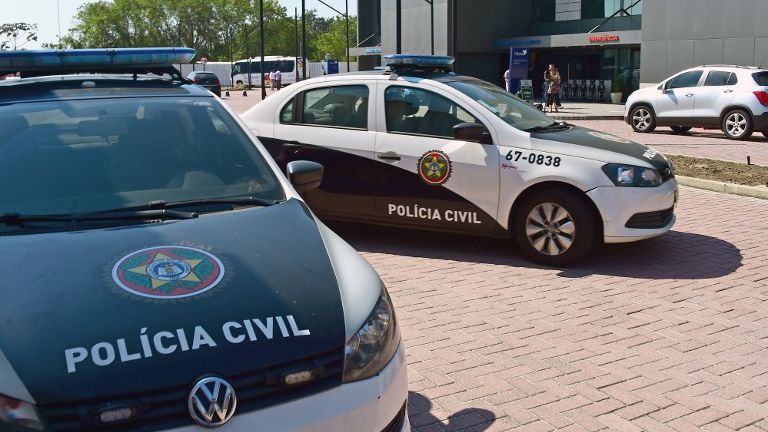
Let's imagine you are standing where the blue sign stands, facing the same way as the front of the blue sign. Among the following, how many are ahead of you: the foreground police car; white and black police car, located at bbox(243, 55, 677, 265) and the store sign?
2

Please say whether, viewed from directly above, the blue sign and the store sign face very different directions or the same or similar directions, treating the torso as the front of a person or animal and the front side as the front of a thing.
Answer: same or similar directions

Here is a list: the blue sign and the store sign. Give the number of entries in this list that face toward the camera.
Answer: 2

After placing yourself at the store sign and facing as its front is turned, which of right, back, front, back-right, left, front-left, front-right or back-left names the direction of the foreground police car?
front

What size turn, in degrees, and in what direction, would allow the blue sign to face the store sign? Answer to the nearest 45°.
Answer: approximately 135° to its left

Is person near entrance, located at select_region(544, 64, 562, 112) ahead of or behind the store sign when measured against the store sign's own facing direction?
ahead

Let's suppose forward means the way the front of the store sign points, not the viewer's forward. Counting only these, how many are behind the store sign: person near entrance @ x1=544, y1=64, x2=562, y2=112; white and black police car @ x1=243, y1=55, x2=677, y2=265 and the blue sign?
0

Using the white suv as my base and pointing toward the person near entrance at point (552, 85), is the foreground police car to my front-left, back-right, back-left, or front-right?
back-left

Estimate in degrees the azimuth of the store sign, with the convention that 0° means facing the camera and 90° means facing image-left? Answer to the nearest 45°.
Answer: approximately 0°

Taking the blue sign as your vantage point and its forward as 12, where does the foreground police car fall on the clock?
The foreground police car is roughly at 12 o'clock from the blue sign.

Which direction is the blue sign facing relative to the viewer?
toward the camera

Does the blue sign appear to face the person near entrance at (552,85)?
no

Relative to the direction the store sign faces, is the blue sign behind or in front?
in front

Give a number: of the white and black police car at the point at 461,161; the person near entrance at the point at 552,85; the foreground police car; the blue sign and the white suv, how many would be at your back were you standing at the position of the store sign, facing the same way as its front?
0

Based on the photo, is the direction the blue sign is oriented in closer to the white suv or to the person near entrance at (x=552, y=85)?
the white suv

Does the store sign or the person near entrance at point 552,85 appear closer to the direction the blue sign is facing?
the person near entrance
